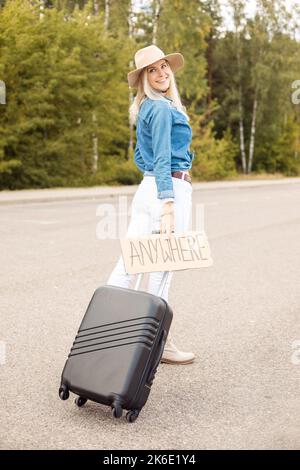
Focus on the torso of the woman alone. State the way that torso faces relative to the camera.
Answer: to the viewer's right
